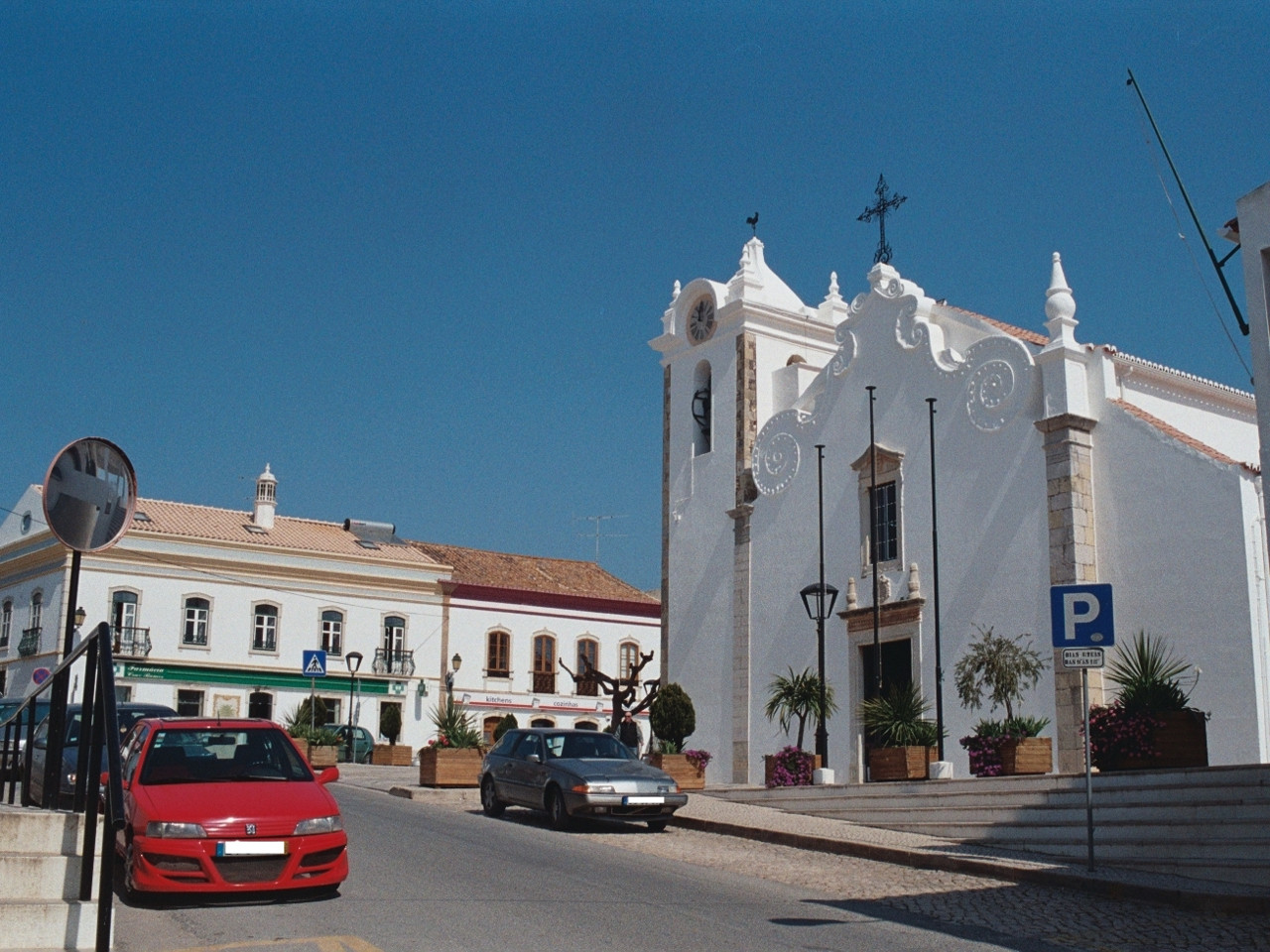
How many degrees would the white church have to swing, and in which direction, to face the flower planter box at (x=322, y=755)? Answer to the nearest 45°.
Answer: approximately 45° to its right

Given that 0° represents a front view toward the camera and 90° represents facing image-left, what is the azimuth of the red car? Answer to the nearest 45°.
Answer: approximately 0°

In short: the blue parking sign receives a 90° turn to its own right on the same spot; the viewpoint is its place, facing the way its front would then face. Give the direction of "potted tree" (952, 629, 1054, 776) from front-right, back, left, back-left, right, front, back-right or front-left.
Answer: right

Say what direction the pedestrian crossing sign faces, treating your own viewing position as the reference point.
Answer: facing the viewer

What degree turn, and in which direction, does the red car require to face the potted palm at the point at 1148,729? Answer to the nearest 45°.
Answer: approximately 90° to its left

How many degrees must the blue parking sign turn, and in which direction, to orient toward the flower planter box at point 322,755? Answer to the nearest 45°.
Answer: approximately 135° to its right

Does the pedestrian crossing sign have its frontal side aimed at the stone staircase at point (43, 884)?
yes

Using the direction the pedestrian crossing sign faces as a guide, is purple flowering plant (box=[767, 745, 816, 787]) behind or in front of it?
in front

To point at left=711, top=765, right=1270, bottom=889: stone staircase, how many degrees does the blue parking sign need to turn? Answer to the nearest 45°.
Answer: approximately 180°

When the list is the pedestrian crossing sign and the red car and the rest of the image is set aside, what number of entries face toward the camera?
2

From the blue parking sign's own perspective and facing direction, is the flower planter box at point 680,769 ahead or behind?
behind

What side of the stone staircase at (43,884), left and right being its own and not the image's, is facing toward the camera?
front

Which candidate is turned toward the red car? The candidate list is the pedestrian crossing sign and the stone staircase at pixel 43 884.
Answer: the pedestrian crossing sign

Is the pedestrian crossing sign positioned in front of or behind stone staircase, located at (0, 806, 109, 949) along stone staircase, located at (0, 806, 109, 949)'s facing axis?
behind

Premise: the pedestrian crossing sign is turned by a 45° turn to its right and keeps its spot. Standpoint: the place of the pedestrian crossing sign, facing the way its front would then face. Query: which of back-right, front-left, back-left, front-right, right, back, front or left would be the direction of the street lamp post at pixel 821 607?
left

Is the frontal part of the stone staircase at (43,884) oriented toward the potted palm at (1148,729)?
no
